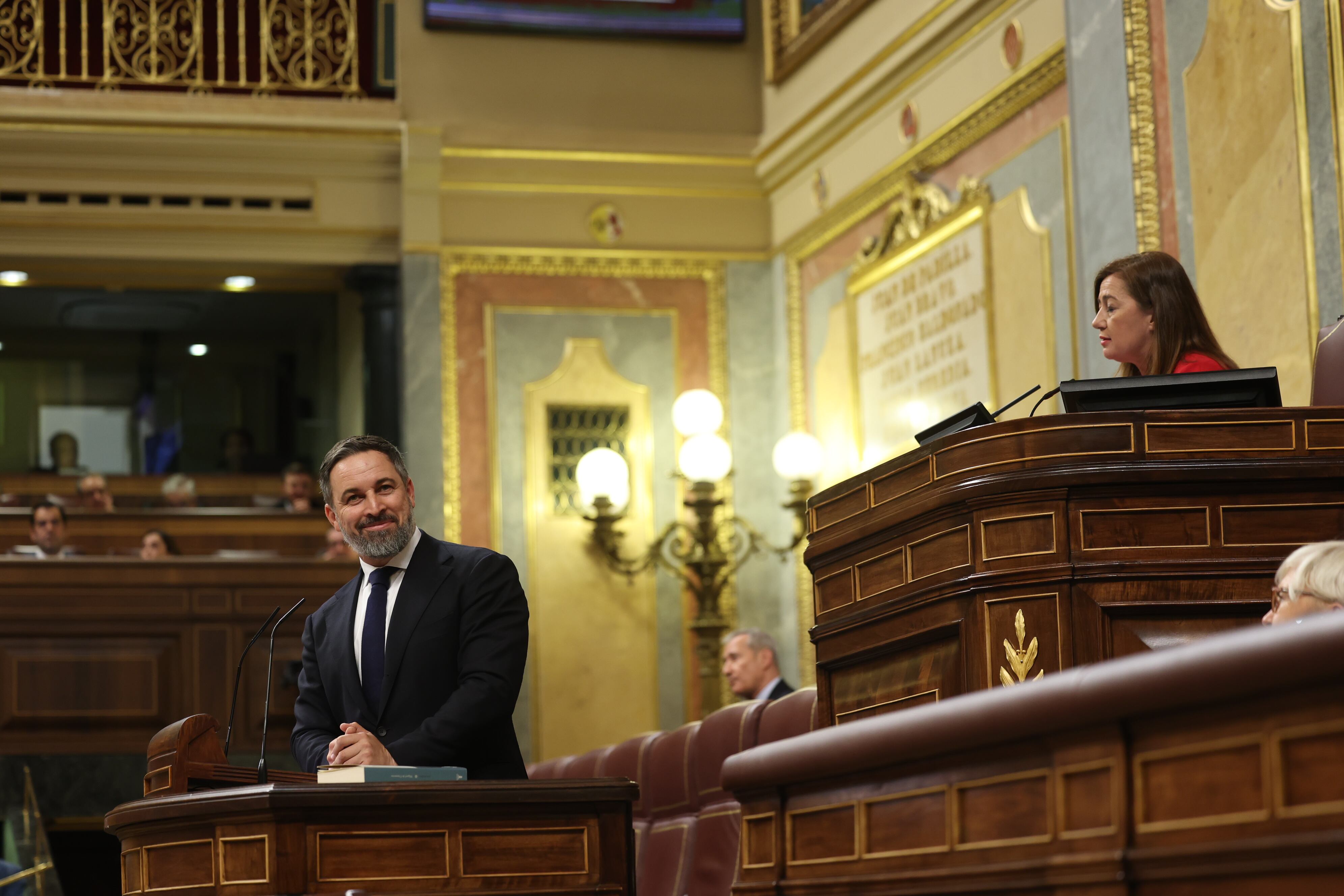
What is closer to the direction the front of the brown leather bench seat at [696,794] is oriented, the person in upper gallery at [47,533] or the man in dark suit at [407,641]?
the man in dark suit

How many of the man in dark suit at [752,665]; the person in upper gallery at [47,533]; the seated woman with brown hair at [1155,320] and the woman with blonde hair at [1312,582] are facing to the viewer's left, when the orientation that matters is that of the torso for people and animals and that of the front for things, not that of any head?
3

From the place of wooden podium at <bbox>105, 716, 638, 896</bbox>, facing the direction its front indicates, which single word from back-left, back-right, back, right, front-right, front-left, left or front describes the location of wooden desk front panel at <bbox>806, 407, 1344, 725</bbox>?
back-left

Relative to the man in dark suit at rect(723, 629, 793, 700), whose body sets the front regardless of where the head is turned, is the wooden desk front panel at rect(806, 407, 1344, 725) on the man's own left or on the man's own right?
on the man's own left

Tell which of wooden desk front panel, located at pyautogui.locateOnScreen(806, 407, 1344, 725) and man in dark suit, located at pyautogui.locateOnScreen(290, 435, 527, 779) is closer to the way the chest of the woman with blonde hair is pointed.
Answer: the man in dark suit

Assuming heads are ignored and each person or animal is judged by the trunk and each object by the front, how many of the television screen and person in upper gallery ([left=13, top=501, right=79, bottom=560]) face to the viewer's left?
0

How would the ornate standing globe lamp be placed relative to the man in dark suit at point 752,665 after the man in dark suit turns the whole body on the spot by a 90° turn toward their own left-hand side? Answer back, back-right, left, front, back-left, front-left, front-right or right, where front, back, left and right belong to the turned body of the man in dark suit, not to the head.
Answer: back

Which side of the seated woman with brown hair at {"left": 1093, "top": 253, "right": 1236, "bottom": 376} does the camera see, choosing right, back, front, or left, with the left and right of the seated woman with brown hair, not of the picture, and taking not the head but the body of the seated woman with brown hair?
left

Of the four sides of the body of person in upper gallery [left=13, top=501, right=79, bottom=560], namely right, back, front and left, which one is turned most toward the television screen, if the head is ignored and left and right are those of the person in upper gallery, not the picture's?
left

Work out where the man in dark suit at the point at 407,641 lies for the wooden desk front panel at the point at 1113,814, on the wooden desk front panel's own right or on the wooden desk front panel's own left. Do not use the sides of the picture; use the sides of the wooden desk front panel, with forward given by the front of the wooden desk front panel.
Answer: on the wooden desk front panel's own right

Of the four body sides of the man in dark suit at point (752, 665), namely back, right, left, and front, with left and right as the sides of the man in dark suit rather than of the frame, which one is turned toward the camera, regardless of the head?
left

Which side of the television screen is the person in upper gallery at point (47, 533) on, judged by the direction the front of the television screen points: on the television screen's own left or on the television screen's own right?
on the television screen's own right
